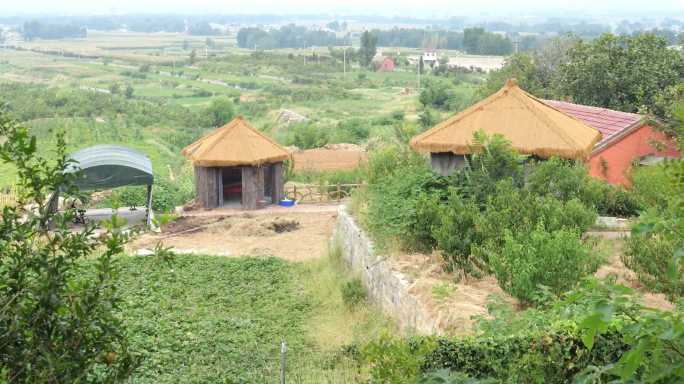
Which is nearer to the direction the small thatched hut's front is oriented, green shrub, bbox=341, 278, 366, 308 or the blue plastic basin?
the green shrub

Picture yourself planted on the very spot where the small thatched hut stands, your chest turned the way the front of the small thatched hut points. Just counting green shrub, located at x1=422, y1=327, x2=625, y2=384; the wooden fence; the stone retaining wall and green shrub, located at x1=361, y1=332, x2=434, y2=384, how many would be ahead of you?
3

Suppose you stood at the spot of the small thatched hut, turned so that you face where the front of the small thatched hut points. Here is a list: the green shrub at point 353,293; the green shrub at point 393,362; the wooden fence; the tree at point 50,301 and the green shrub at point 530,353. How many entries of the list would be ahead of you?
4

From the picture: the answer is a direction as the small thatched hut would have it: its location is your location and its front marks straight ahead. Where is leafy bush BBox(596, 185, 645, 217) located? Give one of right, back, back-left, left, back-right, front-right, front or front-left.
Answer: front-left

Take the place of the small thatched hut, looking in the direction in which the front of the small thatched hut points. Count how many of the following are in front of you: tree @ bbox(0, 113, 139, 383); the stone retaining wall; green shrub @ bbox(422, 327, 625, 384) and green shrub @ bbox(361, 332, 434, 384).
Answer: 4

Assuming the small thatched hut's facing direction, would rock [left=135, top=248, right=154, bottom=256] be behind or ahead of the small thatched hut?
ahead

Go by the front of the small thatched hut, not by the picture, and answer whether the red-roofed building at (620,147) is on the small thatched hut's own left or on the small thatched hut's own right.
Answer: on the small thatched hut's own left

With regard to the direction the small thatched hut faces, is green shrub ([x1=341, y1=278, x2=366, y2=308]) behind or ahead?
ahead

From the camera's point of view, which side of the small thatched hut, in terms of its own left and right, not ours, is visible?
front

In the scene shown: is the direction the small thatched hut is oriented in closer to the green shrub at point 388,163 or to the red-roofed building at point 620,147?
the green shrub

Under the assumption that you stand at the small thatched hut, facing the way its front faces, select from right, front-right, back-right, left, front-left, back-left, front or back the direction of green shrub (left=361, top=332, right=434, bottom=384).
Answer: front

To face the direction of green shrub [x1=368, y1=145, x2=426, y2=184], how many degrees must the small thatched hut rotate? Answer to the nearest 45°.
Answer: approximately 45° to its left

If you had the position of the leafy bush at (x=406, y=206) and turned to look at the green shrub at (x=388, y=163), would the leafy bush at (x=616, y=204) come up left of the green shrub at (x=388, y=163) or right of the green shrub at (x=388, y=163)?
right

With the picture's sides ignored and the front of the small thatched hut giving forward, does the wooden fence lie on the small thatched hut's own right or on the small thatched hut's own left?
on the small thatched hut's own left
